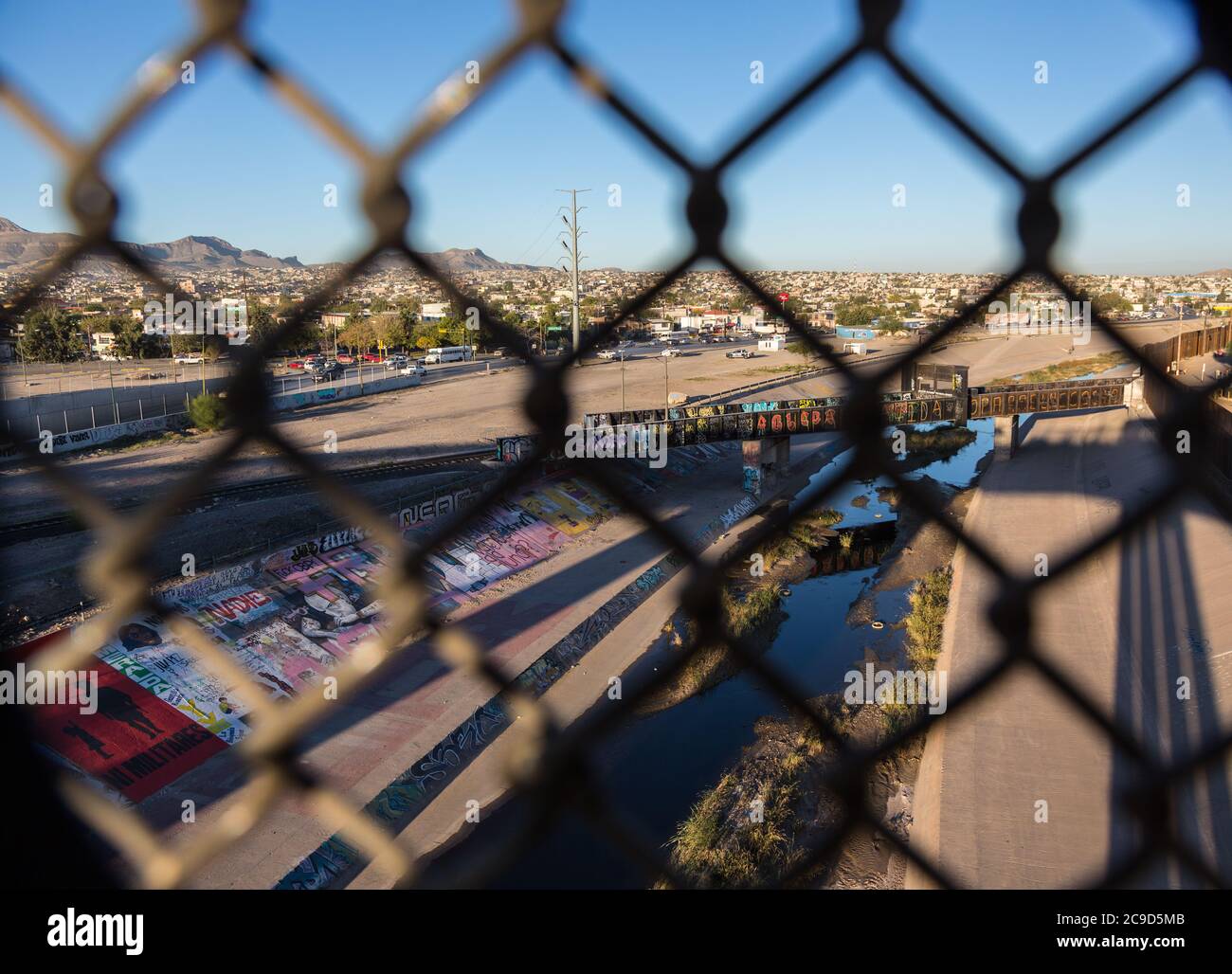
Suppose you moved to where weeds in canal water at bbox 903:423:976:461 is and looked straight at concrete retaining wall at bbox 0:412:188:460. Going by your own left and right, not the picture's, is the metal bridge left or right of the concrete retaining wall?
left
